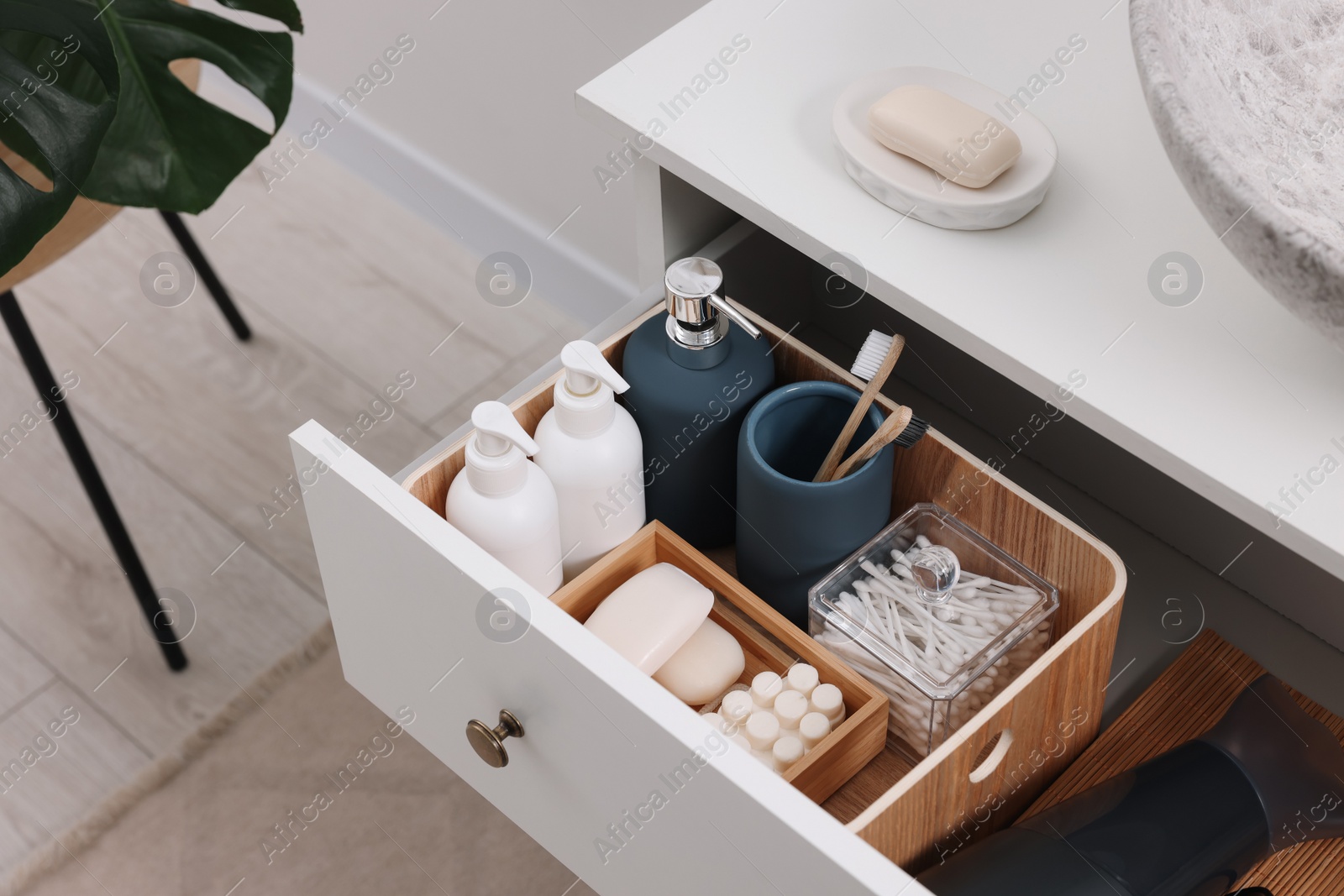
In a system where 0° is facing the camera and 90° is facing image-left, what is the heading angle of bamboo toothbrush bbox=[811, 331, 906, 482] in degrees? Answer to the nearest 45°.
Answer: approximately 90°

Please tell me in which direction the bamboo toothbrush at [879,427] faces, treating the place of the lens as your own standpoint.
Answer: facing to the right of the viewer

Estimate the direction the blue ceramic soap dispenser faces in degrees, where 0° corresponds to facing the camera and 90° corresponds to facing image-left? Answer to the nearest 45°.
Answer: approximately 315°

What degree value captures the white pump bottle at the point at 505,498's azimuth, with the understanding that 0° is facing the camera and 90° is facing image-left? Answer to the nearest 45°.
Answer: approximately 315°

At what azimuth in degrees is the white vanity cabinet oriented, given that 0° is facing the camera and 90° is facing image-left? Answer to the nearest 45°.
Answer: approximately 45°
